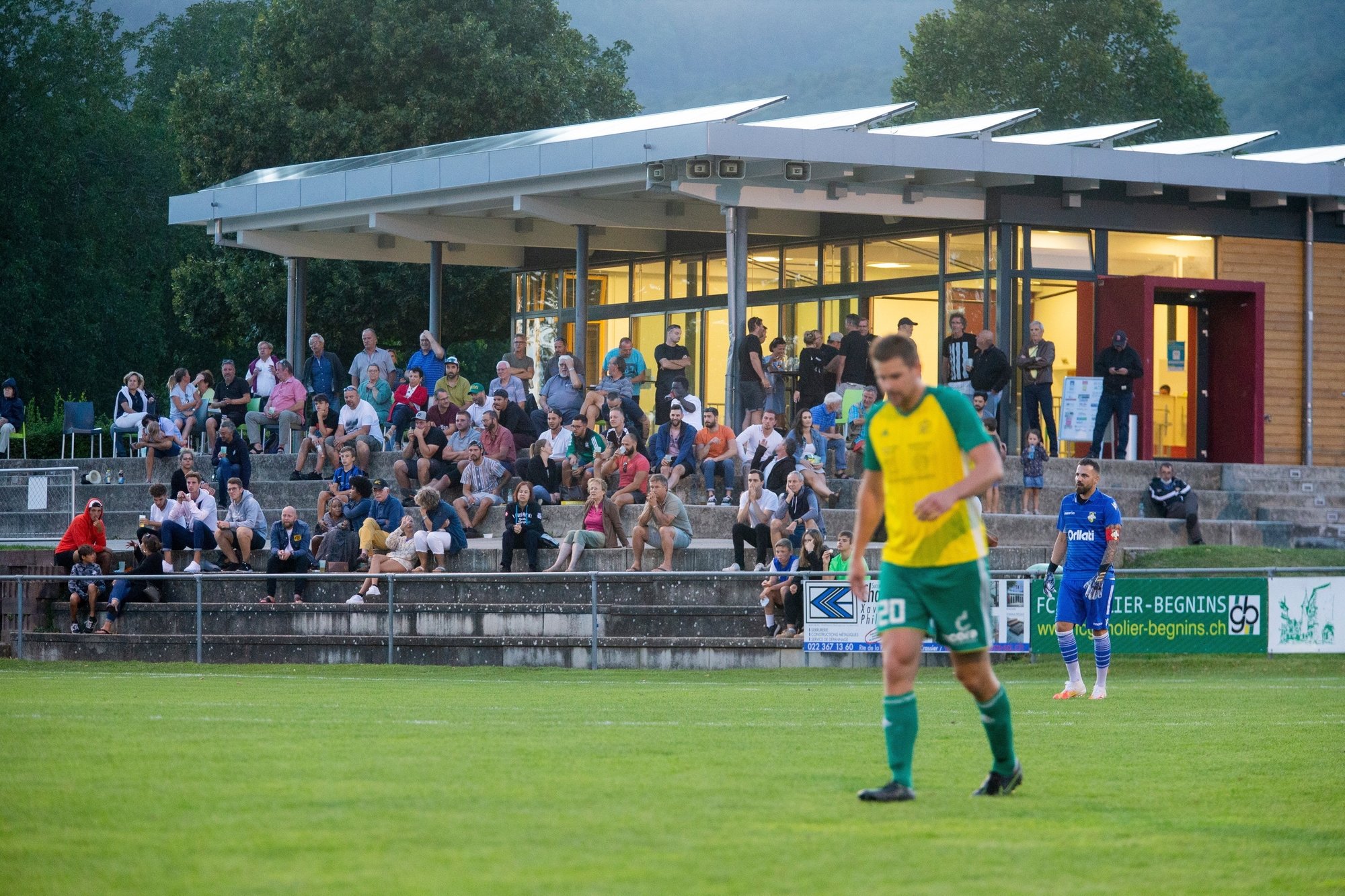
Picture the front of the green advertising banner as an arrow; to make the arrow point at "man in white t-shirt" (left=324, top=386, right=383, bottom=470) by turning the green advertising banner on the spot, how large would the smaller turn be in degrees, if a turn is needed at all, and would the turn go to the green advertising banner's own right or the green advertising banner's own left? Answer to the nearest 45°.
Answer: approximately 90° to the green advertising banner's own right

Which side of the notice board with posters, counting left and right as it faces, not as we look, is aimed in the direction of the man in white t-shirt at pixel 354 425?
right

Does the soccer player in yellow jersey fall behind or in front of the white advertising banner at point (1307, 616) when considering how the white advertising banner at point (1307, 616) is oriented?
in front

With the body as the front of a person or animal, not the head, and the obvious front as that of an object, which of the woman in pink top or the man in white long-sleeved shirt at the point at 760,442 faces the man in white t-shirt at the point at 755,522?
the man in white long-sleeved shirt at the point at 760,442

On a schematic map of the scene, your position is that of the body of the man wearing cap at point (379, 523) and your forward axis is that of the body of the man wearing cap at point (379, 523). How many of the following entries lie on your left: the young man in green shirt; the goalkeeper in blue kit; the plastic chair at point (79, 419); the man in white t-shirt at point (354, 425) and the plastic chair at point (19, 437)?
2

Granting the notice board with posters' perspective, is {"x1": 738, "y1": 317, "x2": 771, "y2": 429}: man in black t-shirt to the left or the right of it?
on its right

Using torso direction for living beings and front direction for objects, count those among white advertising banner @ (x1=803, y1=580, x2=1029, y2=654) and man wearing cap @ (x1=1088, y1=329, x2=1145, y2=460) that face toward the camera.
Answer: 2

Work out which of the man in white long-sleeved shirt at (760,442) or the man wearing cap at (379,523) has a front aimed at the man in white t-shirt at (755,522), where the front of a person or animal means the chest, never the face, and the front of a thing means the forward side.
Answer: the man in white long-sleeved shirt at (760,442)

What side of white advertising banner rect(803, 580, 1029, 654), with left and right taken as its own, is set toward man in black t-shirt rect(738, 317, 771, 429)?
back

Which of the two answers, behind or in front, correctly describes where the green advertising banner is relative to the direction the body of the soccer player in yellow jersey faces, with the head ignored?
behind

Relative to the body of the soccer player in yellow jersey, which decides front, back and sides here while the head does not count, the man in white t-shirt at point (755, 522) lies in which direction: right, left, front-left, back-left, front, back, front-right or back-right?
back-right

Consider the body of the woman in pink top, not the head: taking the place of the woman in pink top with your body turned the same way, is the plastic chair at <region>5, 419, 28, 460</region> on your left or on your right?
on your right
